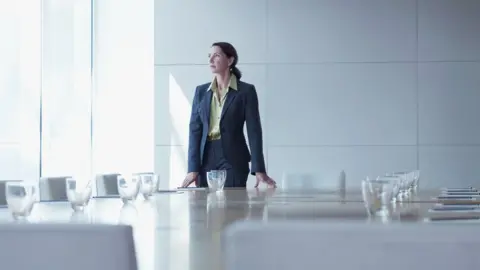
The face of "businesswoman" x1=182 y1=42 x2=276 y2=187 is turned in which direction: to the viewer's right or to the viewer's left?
to the viewer's left

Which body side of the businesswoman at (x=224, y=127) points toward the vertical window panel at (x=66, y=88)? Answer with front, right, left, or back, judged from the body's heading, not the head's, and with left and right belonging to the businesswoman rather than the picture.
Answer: right

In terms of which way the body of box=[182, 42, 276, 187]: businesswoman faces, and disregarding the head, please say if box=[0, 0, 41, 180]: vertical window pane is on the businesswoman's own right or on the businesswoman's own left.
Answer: on the businesswoman's own right

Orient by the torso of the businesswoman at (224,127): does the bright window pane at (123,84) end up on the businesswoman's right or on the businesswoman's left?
on the businesswoman's right

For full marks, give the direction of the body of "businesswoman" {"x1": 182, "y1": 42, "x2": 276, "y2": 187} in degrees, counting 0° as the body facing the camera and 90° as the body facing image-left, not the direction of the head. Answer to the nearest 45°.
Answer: approximately 45°

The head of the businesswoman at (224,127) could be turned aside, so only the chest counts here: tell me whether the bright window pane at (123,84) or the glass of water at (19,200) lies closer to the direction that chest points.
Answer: the glass of water

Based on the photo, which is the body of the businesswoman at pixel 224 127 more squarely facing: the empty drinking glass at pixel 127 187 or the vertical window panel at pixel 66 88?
the empty drinking glass

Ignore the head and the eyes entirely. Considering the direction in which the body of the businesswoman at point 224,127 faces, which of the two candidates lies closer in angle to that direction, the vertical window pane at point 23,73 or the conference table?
the conference table
